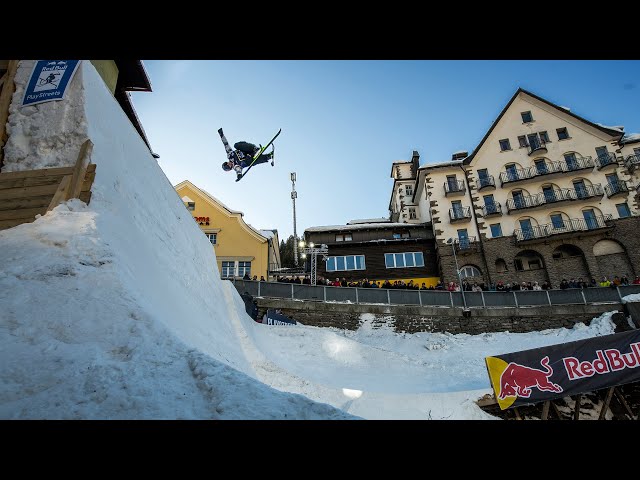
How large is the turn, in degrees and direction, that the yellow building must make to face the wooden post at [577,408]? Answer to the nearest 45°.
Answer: approximately 45° to its left

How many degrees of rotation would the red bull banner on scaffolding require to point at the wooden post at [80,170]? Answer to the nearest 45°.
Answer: approximately 45° to its right

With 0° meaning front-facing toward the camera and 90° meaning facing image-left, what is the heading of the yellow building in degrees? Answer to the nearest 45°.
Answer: approximately 0°

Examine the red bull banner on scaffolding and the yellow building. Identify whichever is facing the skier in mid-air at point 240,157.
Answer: the yellow building

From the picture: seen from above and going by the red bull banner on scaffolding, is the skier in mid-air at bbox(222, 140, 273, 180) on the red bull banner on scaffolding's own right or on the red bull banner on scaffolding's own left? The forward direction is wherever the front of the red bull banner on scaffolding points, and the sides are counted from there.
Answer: on the red bull banner on scaffolding's own right

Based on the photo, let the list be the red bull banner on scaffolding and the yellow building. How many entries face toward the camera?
2
